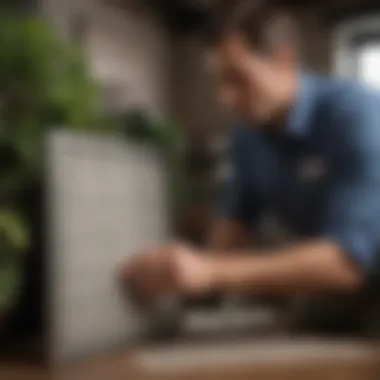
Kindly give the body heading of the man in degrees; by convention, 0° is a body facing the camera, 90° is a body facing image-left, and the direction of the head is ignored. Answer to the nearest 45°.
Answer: approximately 45°

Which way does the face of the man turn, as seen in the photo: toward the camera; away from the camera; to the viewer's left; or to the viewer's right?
to the viewer's left
